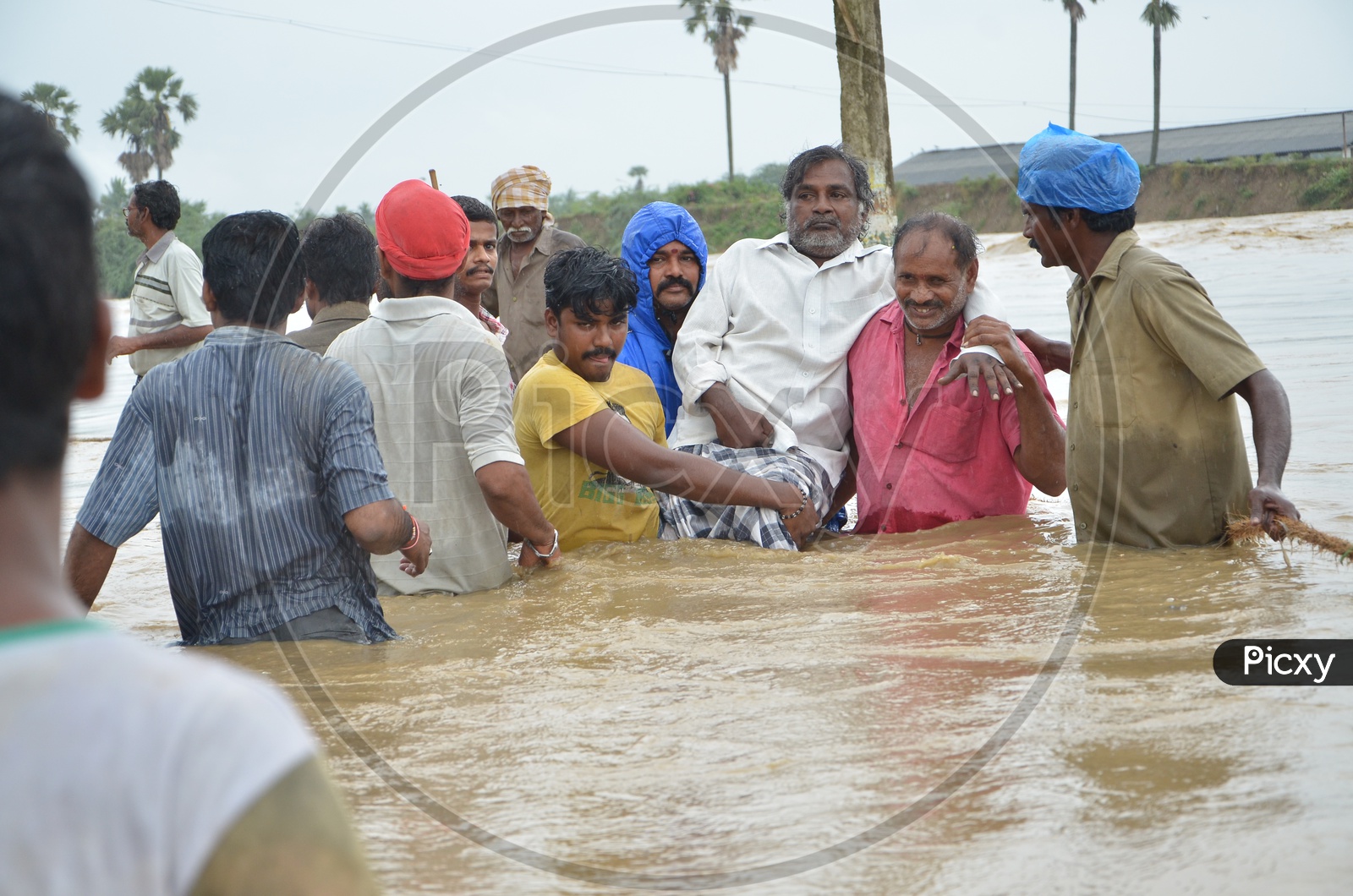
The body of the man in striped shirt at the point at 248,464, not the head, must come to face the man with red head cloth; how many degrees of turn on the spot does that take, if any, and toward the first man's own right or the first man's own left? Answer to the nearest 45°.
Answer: approximately 45° to the first man's own right

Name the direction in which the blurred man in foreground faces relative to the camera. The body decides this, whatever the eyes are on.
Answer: away from the camera

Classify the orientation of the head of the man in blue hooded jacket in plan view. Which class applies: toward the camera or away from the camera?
toward the camera

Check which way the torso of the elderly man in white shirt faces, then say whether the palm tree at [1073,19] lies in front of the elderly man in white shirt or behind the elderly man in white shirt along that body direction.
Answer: behind

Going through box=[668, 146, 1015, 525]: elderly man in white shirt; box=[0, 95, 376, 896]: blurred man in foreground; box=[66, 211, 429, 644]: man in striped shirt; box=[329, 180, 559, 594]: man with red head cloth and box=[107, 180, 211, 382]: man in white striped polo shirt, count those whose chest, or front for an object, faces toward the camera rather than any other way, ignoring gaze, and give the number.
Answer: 1

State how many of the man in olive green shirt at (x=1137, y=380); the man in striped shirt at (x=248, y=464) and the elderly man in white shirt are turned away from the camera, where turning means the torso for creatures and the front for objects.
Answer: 1

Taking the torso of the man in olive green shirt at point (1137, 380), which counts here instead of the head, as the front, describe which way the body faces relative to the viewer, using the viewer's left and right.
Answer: facing to the left of the viewer

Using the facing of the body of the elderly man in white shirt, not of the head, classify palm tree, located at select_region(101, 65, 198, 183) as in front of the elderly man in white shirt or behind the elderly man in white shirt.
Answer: behind

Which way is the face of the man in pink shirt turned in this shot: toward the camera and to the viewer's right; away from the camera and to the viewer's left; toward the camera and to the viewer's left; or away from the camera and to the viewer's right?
toward the camera and to the viewer's left

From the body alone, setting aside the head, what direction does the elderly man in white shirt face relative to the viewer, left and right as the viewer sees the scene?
facing the viewer

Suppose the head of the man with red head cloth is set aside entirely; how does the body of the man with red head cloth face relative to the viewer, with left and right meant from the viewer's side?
facing away from the viewer

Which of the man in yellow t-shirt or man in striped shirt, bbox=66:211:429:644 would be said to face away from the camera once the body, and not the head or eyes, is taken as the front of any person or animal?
the man in striped shirt

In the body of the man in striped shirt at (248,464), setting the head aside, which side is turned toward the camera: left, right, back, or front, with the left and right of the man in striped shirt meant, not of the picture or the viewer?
back

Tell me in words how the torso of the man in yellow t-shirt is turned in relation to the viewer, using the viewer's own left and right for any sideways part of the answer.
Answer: facing the viewer and to the right of the viewer
